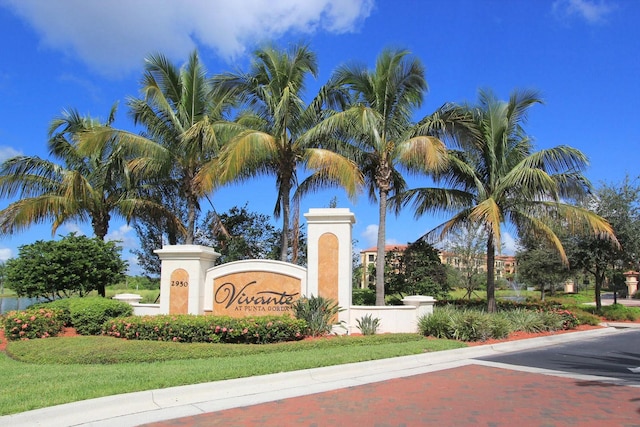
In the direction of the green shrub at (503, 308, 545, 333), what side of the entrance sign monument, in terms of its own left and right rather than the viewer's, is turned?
left

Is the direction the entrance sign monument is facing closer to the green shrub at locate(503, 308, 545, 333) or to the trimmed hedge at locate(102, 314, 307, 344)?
the trimmed hedge

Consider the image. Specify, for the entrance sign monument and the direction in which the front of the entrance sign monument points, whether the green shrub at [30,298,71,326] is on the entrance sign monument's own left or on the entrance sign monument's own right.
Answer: on the entrance sign monument's own right

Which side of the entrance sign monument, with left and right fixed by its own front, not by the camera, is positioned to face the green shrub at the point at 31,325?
right

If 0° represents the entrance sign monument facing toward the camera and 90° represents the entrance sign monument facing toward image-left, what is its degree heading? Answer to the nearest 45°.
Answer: approximately 0°

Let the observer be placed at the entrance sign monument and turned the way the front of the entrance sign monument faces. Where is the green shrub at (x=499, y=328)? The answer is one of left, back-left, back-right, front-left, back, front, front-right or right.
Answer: left

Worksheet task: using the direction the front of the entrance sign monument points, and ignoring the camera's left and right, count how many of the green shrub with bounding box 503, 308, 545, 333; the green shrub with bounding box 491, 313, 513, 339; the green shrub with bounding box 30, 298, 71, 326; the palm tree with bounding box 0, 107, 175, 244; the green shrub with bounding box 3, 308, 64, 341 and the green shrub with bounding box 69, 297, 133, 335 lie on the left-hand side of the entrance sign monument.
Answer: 2

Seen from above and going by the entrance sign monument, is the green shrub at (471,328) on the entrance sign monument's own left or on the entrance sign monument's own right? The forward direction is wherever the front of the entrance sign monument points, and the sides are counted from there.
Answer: on the entrance sign monument's own left

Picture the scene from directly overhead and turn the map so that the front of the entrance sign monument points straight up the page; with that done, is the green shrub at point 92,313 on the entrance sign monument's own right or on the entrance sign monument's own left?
on the entrance sign monument's own right

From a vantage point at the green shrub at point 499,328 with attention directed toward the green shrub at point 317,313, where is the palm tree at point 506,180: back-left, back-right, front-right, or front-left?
back-right

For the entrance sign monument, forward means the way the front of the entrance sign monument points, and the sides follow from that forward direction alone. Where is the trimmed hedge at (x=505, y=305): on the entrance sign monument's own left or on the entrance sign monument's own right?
on the entrance sign monument's own left
